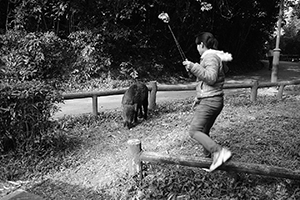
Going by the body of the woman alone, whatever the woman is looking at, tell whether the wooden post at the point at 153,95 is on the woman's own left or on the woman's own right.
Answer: on the woman's own right

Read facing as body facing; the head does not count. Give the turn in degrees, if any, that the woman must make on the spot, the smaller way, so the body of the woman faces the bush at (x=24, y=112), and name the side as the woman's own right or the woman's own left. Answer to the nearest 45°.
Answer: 0° — they already face it

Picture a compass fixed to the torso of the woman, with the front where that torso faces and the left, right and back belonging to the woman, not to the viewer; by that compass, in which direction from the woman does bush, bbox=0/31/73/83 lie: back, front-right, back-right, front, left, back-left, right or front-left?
front-right

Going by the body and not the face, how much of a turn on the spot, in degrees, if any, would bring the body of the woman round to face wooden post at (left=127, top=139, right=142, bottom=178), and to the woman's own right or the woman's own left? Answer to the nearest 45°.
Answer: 0° — they already face it

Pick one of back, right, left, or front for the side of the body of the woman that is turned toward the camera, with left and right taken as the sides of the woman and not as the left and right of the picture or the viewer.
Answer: left

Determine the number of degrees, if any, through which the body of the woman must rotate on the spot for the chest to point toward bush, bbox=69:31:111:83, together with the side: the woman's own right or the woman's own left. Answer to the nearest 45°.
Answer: approximately 45° to the woman's own right

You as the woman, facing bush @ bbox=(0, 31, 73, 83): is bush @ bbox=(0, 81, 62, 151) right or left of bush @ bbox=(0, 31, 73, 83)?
left

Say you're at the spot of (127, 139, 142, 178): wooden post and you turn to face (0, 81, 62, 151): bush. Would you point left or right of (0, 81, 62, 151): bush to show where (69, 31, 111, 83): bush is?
right
